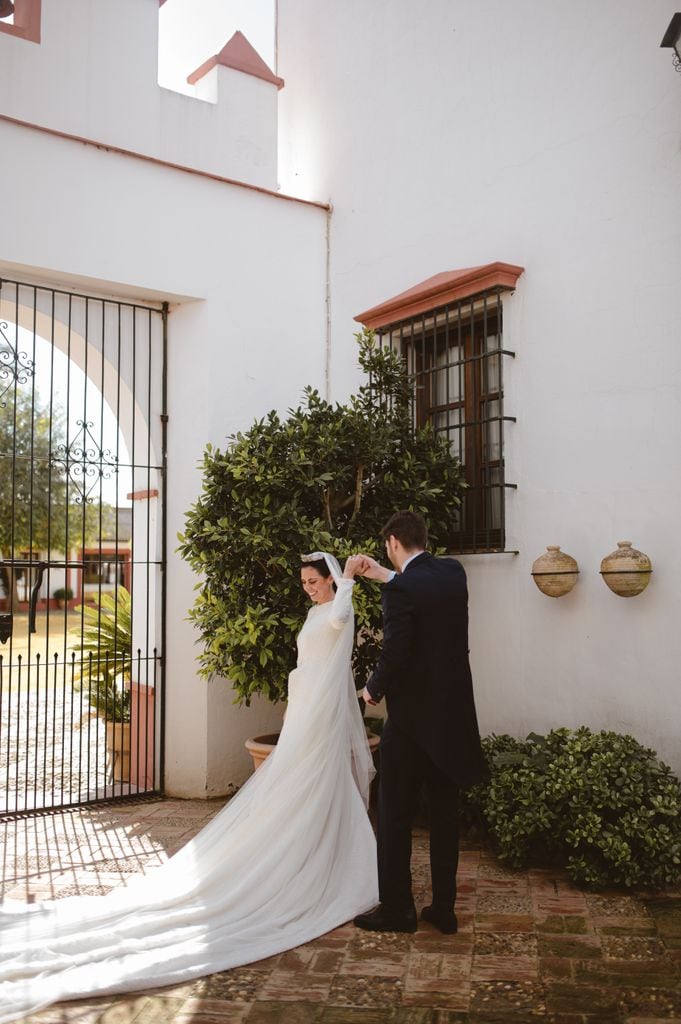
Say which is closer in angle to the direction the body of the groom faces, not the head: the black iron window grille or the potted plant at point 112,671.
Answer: the potted plant

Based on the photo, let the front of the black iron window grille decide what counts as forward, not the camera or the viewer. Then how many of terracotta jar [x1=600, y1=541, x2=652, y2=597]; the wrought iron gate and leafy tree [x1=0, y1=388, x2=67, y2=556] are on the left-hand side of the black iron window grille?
1

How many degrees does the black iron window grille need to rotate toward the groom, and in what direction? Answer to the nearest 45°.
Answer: approximately 45° to its left

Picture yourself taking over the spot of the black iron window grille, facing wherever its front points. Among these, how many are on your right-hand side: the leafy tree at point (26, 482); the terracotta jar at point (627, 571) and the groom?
1

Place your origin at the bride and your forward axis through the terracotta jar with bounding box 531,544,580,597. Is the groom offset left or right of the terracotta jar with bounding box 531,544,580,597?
right

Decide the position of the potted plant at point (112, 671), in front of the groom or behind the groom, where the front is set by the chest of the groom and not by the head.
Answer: in front

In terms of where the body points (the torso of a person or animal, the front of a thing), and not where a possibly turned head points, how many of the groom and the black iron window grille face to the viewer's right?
0

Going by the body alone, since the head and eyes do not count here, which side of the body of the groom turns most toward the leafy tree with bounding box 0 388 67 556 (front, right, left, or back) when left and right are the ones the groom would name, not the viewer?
front

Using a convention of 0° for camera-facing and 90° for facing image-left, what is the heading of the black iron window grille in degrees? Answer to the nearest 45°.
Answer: approximately 45°

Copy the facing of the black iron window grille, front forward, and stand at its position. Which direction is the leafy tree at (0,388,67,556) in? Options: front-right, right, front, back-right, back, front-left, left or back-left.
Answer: right

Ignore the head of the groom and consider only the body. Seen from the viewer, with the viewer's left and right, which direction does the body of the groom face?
facing away from the viewer and to the left of the viewer

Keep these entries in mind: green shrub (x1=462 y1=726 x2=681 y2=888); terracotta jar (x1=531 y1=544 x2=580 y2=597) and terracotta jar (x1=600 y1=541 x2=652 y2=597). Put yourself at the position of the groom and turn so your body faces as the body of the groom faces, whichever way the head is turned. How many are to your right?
3
